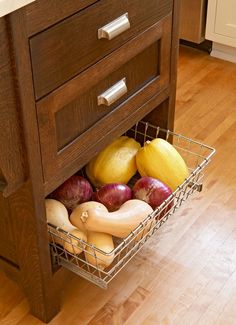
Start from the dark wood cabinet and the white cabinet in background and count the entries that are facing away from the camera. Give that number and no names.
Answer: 0

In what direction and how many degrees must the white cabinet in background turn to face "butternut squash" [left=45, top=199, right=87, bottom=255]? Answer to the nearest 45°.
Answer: approximately 45° to its left

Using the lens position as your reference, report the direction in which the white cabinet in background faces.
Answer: facing the viewer and to the left of the viewer

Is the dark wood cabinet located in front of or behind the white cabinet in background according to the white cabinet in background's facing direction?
in front

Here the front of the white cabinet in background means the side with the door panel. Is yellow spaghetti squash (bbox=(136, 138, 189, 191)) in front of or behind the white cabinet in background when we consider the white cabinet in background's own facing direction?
in front

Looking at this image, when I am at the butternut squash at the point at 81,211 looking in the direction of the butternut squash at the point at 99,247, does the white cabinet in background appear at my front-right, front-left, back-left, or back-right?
back-left

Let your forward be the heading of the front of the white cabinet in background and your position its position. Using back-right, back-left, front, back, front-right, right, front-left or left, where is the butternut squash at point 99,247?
front-left

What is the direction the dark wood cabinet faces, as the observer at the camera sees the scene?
facing the viewer and to the right of the viewer
